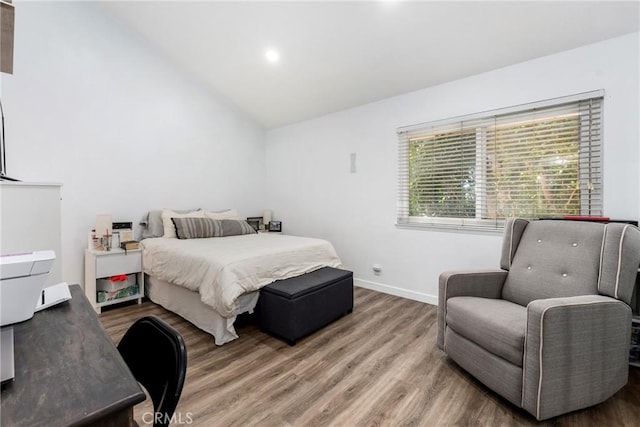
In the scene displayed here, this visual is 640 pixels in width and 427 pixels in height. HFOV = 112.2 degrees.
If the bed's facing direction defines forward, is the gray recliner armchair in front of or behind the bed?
in front

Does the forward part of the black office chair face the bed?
no

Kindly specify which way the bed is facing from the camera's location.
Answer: facing the viewer and to the right of the viewer

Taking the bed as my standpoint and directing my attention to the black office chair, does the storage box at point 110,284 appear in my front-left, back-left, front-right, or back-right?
back-right

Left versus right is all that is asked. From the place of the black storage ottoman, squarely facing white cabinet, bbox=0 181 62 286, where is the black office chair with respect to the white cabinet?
left

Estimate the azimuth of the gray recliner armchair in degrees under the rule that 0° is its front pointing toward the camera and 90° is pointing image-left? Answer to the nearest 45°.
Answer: approximately 45°

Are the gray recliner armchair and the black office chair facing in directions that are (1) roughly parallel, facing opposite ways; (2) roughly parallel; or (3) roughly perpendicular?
roughly perpendicular

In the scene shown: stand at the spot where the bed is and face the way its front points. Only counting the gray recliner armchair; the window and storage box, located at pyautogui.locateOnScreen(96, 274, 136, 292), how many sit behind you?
1

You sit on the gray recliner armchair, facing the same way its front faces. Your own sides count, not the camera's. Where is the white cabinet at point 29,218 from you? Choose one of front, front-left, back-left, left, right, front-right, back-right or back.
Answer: front

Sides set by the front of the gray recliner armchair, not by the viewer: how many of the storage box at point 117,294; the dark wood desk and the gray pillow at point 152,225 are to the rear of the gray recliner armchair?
0

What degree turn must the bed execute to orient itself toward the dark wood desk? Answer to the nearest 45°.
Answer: approximately 45° to its right

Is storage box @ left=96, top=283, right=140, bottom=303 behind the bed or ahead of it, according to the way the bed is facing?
behind
